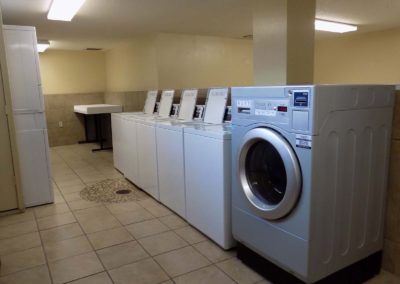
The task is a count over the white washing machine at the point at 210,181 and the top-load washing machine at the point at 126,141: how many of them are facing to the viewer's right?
0

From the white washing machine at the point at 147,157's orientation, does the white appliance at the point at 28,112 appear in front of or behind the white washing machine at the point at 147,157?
in front

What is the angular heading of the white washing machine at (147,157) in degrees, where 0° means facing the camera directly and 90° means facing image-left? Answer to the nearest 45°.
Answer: approximately 45°

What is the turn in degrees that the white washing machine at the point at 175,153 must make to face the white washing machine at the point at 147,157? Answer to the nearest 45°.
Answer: approximately 90° to its right

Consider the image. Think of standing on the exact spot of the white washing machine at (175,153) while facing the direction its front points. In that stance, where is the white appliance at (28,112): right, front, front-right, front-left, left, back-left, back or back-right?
front-right

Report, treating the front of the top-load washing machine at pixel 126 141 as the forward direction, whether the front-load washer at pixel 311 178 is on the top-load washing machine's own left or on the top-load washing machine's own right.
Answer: on the top-load washing machine's own left

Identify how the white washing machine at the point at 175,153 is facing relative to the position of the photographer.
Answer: facing the viewer and to the left of the viewer

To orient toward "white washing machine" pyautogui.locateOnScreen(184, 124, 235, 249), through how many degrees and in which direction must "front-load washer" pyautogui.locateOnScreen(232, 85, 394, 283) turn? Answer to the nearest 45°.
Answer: approximately 90° to its right

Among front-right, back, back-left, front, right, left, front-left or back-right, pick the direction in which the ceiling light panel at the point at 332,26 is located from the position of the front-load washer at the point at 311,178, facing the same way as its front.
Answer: back-right

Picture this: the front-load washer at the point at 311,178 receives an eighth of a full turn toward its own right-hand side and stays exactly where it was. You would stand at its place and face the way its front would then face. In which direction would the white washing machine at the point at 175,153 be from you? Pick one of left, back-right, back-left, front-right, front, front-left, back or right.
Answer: front-right

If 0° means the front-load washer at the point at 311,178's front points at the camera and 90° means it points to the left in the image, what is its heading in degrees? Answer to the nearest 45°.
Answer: approximately 45°
